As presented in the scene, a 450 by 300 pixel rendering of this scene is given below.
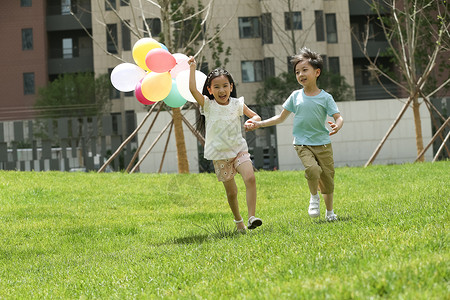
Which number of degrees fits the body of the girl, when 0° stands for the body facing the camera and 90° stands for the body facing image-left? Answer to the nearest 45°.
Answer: approximately 0°
